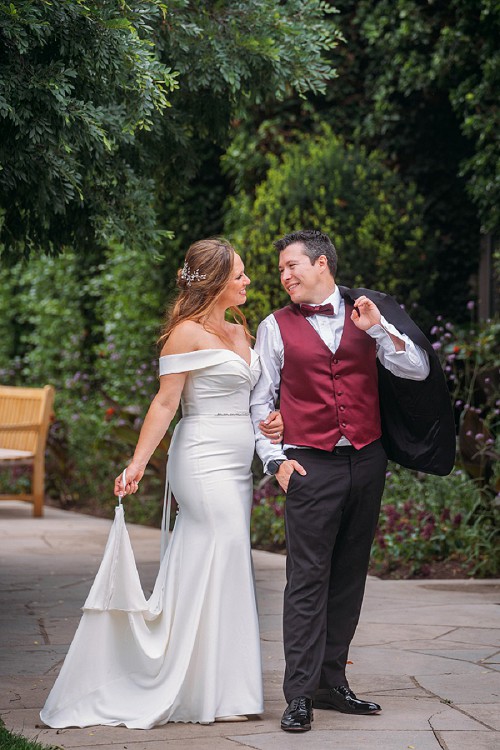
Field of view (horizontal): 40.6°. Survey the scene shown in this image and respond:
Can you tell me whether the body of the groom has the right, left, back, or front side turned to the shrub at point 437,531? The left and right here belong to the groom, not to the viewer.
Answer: back

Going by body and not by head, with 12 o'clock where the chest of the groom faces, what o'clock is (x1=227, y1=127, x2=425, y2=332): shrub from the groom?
The shrub is roughly at 6 o'clock from the groom.

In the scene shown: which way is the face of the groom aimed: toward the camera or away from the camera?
toward the camera

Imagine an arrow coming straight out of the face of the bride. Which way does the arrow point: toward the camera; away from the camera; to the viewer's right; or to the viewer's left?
to the viewer's right

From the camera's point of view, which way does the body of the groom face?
toward the camera

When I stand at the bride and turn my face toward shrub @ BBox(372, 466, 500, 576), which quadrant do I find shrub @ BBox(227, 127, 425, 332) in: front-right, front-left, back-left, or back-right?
front-left

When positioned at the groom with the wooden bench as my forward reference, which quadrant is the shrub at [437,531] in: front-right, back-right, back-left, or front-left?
front-right
